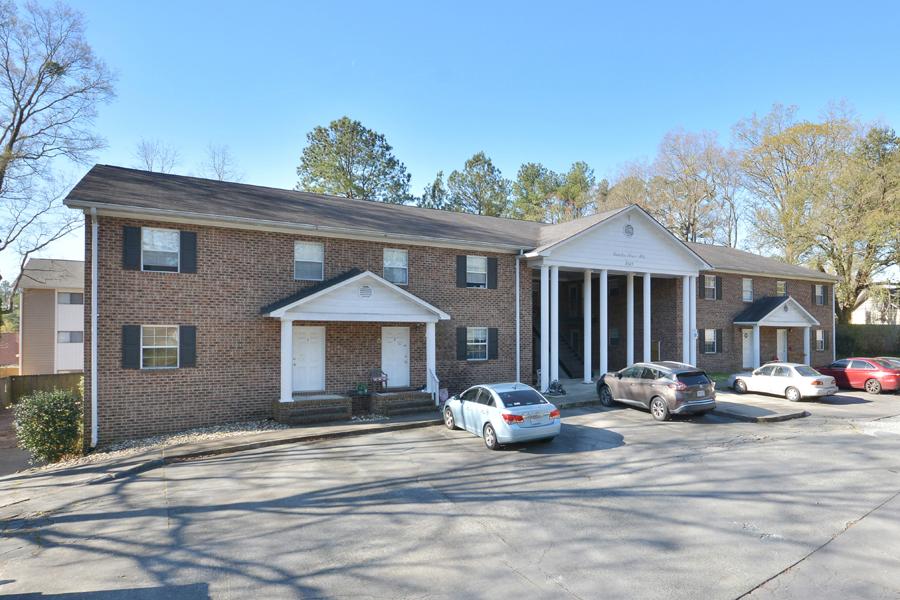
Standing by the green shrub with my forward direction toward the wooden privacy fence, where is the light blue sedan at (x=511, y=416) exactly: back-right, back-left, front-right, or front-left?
back-right

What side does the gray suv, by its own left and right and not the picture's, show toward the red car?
right

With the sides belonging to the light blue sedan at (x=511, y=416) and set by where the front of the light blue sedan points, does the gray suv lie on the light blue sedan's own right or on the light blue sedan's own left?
on the light blue sedan's own right

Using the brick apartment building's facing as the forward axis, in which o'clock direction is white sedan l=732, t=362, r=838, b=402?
The white sedan is roughly at 10 o'clock from the brick apartment building.

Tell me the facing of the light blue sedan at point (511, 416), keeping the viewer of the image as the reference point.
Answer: facing away from the viewer and to the left of the viewer

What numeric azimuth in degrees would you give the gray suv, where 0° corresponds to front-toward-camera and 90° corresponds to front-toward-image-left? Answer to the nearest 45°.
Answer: approximately 135°

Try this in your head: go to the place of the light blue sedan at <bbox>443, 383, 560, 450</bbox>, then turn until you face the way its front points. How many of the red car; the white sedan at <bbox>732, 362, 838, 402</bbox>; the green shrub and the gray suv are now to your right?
3

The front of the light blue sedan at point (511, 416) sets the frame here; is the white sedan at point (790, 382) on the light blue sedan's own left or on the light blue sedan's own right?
on the light blue sedan's own right

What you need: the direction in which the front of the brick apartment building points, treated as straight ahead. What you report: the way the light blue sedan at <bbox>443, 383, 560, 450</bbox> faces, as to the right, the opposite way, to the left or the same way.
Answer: the opposite way

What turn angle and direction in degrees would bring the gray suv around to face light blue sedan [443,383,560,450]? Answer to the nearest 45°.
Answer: approximately 90° to its left

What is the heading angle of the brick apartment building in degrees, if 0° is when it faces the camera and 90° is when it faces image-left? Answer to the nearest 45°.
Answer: approximately 315°
